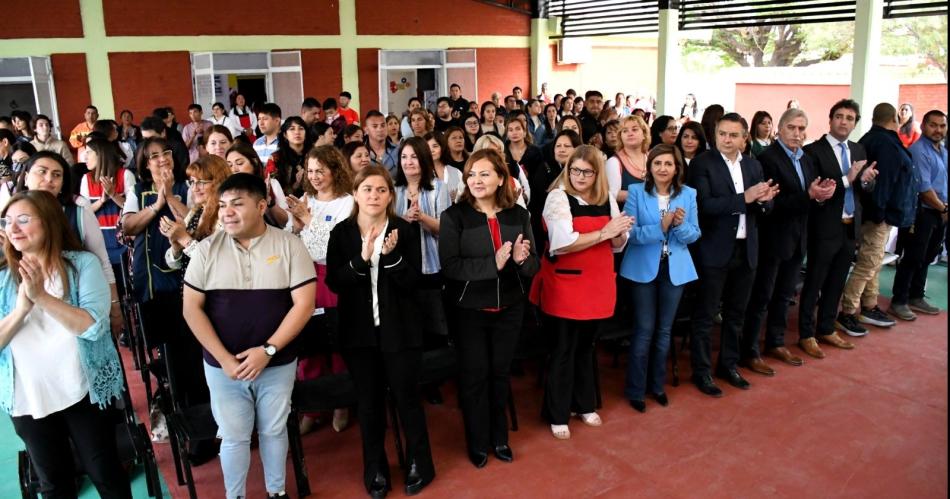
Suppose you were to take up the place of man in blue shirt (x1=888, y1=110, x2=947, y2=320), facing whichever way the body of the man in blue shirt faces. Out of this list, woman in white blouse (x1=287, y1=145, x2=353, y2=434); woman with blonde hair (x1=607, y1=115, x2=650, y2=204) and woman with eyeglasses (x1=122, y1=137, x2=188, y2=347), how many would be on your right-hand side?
3

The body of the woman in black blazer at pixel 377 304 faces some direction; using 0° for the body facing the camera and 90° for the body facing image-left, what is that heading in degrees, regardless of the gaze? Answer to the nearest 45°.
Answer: approximately 0°

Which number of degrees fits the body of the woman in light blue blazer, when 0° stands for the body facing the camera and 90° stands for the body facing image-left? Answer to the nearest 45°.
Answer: approximately 0°

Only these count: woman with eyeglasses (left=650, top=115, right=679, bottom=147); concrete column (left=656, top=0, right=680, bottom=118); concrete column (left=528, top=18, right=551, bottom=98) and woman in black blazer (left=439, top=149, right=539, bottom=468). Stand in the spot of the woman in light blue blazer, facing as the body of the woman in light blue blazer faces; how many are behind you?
3

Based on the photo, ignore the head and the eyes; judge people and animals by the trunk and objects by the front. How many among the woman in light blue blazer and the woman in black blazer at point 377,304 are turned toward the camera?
2

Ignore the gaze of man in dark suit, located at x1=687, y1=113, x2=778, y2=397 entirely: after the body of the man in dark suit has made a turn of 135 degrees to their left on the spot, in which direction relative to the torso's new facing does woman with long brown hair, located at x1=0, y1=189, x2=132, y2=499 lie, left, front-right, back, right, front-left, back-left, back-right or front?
back-left

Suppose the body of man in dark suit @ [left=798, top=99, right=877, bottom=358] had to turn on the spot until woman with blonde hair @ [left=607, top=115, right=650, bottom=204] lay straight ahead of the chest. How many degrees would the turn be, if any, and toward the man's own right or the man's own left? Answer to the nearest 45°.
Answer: approximately 90° to the man's own right

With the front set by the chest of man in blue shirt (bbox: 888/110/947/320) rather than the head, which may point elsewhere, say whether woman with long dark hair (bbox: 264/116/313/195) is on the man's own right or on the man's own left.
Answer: on the man's own right
